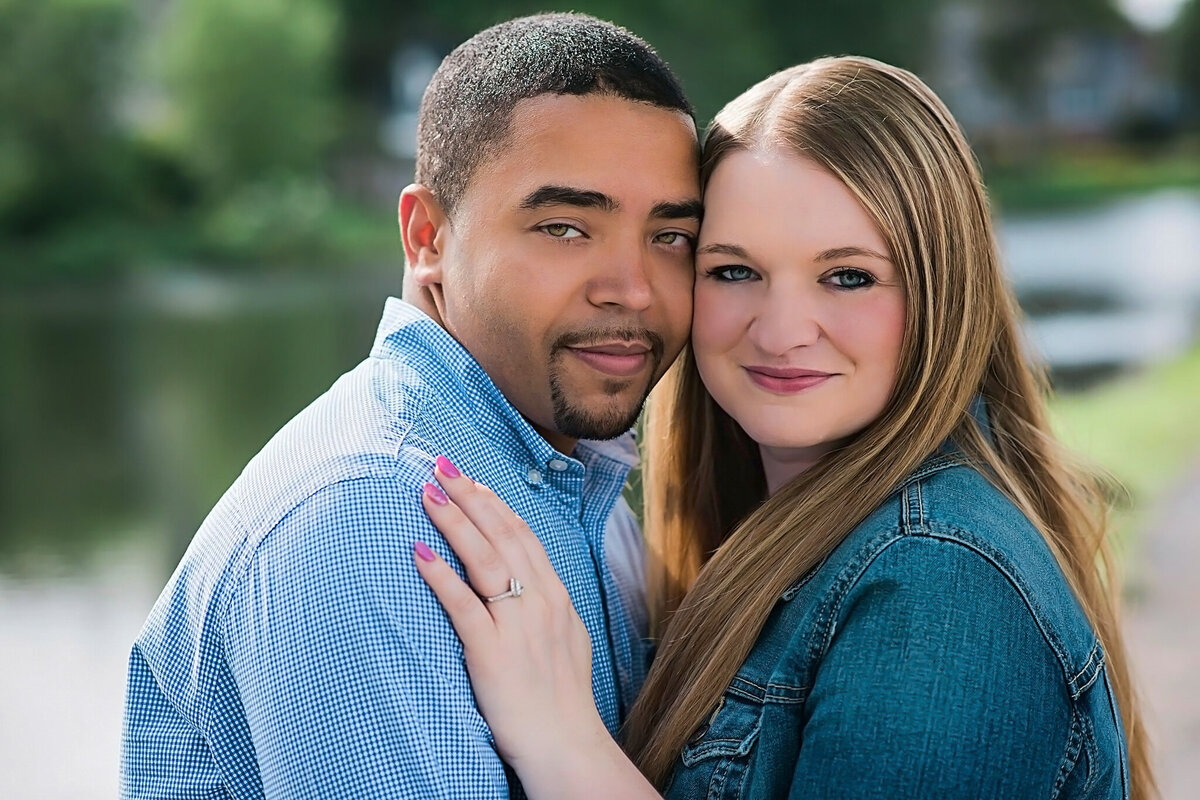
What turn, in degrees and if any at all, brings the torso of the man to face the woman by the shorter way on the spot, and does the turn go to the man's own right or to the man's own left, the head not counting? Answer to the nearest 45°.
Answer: approximately 45° to the man's own left

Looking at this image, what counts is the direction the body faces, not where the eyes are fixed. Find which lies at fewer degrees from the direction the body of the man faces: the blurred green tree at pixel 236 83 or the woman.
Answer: the woman

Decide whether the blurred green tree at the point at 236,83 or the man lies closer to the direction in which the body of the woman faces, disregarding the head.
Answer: the man

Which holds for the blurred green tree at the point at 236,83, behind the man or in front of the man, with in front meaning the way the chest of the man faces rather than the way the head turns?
behind

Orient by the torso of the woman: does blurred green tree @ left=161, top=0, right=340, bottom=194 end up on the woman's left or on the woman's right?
on the woman's right

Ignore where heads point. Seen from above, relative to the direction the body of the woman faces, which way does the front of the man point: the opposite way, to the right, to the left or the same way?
to the left

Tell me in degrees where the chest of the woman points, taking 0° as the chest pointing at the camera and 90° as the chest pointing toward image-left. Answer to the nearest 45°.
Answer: approximately 45°

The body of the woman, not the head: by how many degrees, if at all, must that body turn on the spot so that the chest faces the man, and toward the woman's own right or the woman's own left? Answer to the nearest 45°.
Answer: approximately 45° to the woman's own right

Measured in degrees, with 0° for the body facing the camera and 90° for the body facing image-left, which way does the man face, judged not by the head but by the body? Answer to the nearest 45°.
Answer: approximately 315°
